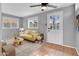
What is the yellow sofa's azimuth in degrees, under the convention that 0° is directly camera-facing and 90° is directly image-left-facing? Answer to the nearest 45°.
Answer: approximately 45°
